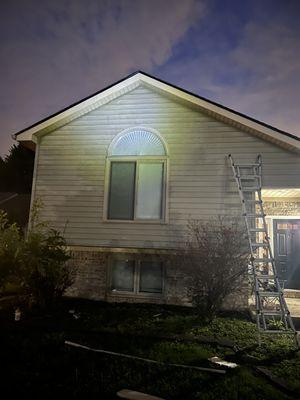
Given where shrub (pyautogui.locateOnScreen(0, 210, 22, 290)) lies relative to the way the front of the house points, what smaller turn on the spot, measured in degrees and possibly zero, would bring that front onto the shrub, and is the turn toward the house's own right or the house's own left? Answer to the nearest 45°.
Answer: approximately 45° to the house's own right

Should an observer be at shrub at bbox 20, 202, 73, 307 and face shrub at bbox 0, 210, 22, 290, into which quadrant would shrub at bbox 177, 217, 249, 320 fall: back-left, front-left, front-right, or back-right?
back-right

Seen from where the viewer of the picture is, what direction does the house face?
facing the viewer
